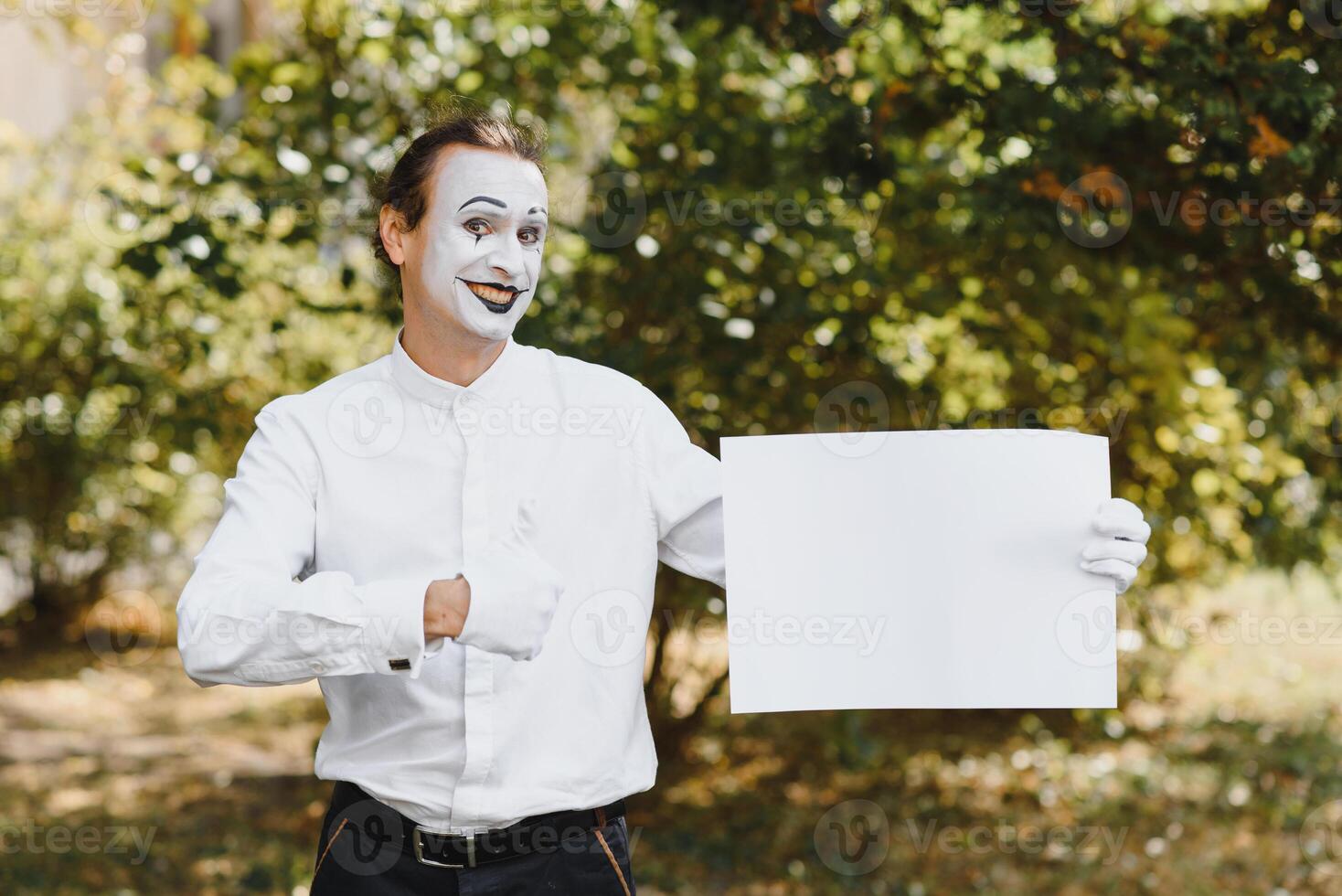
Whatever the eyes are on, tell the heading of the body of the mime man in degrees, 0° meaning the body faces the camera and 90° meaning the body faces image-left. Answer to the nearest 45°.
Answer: approximately 0°
